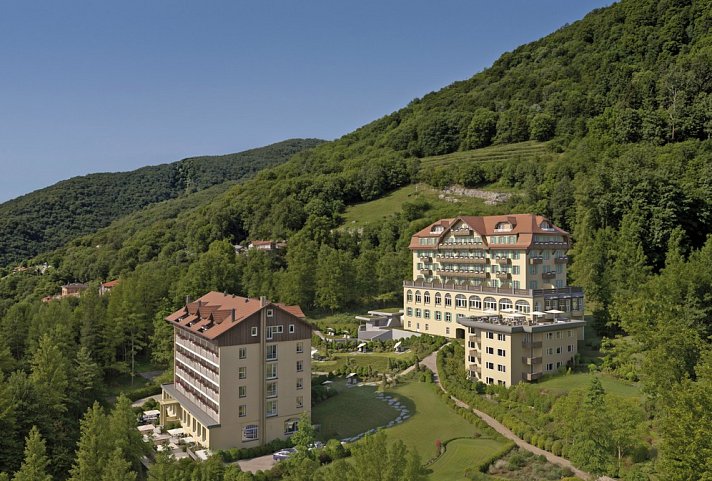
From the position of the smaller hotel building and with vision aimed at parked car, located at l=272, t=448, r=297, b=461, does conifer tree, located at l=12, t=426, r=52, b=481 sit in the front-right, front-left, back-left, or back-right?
front-right

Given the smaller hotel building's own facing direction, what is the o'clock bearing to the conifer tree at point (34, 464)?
The conifer tree is roughly at 12 o'clock from the smaller hotel building.

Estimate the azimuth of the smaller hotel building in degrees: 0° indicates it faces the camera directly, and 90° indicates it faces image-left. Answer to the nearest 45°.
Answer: approximately 45°

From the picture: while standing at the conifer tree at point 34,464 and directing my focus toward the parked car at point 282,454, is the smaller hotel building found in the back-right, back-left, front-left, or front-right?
front-left

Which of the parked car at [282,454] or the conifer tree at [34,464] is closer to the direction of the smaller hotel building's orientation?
the conifer tree

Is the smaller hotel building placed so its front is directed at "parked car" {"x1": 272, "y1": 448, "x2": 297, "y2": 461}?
no
